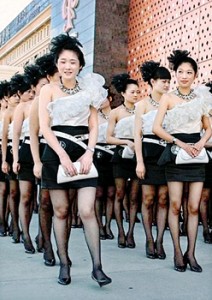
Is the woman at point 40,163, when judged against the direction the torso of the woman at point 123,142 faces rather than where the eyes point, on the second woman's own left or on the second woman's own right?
on the second woman's own right

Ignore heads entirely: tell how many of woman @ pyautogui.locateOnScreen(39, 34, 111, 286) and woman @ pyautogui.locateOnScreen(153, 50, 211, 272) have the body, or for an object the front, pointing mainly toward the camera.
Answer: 2

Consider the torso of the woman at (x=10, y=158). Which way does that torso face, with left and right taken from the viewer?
facing the viewer and to the right of the viewer

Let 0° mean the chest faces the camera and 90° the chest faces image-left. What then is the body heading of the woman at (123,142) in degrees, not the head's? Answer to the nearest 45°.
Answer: approximately 315°

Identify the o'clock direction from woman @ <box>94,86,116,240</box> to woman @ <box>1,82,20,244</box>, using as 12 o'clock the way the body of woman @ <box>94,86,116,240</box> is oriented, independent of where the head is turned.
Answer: woman @ <box>1,82,20,244</box> is roughly at 4 o'clock from woman @ <box>94,86,116,240</box>.

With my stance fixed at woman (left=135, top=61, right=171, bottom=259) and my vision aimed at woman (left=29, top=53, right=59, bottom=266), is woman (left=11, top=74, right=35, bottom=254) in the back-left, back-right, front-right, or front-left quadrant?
front-right

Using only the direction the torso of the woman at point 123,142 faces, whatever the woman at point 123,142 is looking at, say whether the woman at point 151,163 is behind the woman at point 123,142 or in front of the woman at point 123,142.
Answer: in front

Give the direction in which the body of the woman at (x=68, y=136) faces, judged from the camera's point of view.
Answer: toward the camera

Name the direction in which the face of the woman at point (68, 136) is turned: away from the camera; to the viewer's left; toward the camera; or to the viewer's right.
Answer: toward the camera

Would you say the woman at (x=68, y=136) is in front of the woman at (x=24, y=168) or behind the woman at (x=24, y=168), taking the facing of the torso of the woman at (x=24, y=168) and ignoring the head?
in front

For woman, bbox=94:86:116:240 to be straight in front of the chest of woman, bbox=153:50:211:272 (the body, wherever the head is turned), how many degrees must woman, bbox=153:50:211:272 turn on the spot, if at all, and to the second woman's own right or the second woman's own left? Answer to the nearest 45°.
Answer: approximately 135° to the second woman's own right

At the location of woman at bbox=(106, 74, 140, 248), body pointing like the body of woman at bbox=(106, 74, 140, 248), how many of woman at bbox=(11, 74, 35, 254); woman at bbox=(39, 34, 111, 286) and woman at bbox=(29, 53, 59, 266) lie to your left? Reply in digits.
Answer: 0

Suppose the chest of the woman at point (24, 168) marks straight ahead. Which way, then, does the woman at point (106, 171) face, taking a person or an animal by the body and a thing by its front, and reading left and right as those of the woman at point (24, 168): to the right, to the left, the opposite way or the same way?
the same way

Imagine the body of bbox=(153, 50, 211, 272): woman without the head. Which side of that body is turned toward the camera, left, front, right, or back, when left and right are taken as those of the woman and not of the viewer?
front
